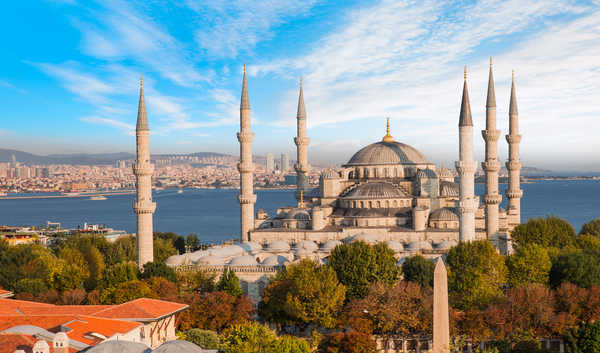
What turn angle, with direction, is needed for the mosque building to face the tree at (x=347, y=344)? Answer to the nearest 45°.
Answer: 0° — it already faces it

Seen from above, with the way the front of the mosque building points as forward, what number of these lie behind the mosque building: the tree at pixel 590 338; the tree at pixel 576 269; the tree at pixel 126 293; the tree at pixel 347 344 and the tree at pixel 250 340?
0

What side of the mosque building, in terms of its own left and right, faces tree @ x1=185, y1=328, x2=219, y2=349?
front

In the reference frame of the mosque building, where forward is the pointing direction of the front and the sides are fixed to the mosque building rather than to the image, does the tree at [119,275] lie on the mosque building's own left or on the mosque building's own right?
on the mosque building's own right

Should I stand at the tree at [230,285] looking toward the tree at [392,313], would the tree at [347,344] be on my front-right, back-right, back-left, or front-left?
front-right

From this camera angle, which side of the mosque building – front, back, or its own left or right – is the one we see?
front

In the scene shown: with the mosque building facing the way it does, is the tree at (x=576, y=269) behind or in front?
in front

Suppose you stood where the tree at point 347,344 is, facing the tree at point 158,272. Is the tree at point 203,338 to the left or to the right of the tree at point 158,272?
left

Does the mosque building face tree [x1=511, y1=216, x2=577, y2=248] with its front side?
no

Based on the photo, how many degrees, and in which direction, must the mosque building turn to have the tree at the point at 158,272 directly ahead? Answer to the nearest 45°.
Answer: approximately 45° to its right

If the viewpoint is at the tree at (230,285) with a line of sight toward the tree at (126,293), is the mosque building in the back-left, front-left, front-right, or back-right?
back-right
